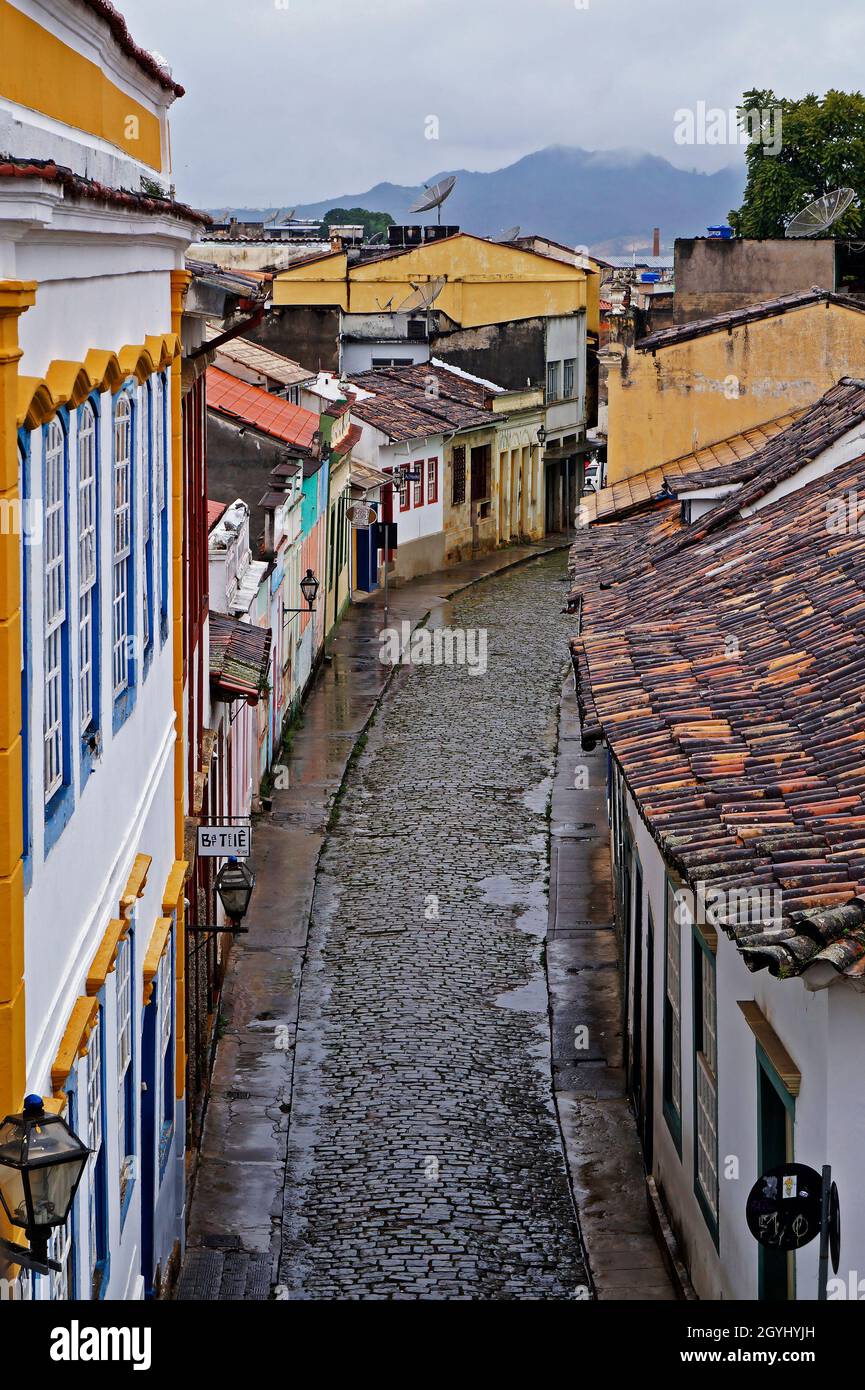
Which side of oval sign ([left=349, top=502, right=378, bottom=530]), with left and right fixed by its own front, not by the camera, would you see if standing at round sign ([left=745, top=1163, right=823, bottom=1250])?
front

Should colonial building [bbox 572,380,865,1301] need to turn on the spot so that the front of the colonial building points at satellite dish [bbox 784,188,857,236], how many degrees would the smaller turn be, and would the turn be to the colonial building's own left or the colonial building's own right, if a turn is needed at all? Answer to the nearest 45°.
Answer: approximately 90° to the colonial building's own right

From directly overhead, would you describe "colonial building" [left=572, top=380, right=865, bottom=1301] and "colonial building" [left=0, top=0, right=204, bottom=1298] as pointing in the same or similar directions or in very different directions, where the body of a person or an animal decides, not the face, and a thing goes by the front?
very different directions

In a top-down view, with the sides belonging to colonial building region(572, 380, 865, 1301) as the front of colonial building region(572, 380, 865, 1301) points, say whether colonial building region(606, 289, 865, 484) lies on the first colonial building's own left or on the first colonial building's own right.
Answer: on the first colonial building's own right

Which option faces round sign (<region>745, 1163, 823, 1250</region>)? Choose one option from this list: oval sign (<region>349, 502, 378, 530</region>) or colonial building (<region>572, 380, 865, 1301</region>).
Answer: oval sign (<region>349, 502, 378, 530</region>)

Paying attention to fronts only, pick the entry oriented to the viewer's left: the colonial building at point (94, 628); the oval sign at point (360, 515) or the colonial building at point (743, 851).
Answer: the colonial building at point (743, 851)

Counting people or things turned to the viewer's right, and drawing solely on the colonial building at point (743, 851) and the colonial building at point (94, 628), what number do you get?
1

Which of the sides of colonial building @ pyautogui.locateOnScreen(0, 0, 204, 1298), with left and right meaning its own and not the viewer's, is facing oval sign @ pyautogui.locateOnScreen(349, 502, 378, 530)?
left

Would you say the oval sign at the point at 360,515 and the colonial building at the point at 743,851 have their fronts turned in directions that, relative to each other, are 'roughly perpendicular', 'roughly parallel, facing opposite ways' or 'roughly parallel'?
roughly perpendicular

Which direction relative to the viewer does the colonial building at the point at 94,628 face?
to the viewer's right

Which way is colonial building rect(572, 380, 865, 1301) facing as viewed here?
to the viewer's left

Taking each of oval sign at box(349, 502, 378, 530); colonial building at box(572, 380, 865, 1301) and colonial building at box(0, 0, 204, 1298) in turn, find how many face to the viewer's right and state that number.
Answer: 1

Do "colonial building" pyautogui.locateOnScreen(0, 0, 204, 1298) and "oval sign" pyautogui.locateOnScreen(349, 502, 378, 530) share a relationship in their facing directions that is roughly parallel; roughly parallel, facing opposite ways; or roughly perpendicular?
roughly perpendicular
